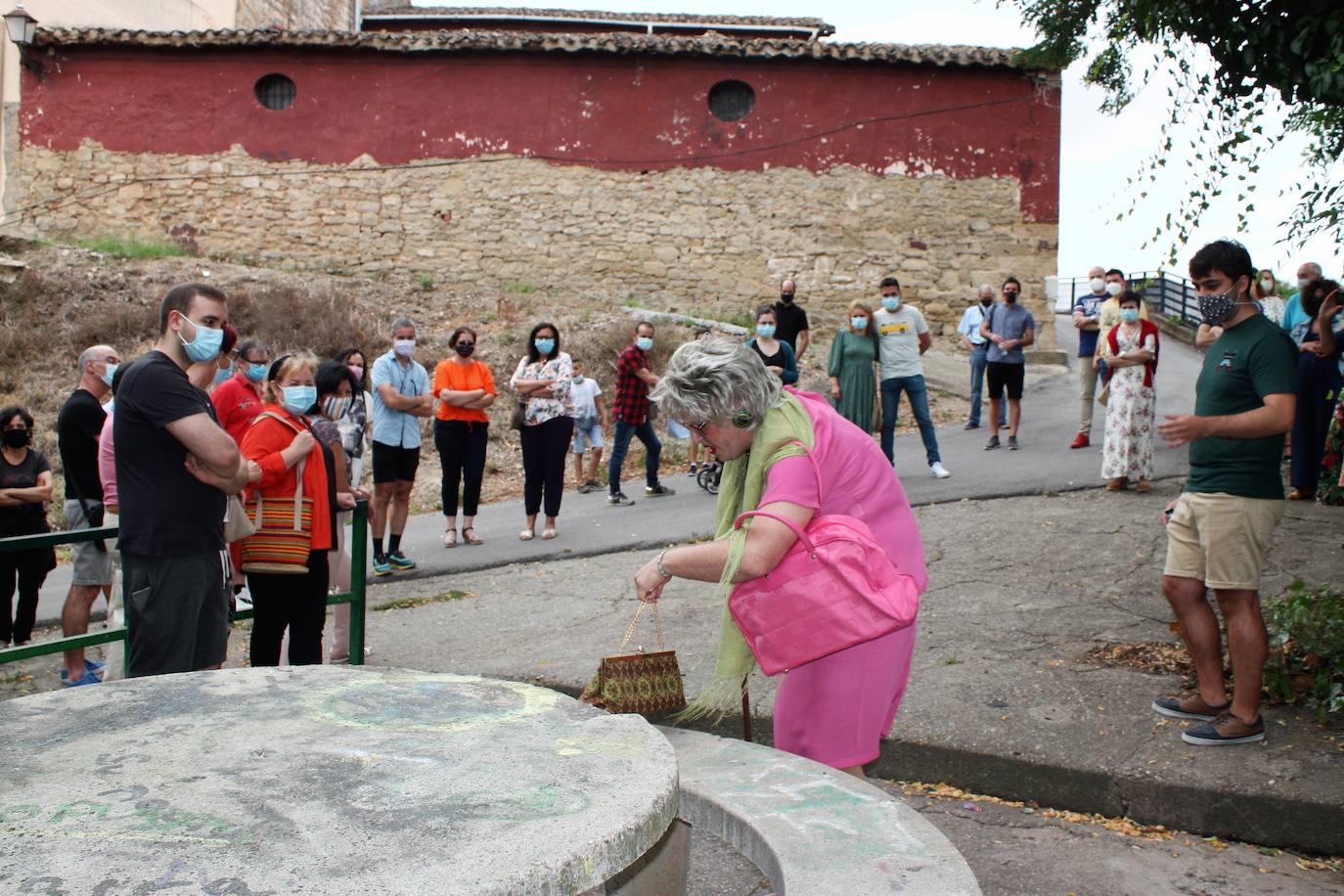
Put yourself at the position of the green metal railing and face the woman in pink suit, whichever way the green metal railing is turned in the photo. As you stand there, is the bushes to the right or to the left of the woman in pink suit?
left

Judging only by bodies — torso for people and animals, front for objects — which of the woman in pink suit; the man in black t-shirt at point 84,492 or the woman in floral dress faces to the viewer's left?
the woman in pink suit

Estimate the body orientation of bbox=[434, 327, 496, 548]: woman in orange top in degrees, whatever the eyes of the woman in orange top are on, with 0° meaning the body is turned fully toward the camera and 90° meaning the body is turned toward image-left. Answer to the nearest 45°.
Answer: approximately 0°

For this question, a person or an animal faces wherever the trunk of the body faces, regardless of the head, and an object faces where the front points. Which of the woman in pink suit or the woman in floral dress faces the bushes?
the woman in floral dress

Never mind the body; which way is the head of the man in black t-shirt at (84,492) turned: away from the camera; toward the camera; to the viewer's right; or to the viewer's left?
to the viewer's right

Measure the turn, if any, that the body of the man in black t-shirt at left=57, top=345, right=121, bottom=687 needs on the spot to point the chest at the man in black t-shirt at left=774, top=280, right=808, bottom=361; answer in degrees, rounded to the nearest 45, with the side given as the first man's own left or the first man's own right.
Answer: approximately 45° to the first man's own left

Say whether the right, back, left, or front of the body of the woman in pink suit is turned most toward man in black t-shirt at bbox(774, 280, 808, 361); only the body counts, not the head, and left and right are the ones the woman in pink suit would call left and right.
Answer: right

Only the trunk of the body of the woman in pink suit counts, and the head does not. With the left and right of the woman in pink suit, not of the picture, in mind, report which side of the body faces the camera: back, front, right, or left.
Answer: left

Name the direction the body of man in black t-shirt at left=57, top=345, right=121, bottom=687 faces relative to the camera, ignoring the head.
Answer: to the viewer's right

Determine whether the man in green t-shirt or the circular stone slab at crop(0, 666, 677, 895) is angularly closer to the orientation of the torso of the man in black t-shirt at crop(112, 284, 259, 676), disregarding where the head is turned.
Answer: the man in green t-shirt

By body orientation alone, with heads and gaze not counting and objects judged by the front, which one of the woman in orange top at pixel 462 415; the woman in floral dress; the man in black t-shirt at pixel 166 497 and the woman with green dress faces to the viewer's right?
the man in black t-shirt
